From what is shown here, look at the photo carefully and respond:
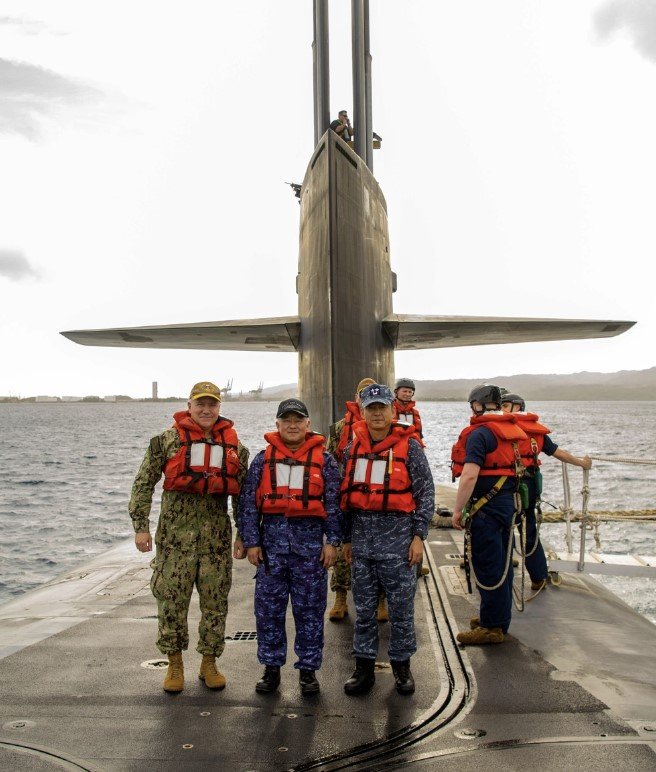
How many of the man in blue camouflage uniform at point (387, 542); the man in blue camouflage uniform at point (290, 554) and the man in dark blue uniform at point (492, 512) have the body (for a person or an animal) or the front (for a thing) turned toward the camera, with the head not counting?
2

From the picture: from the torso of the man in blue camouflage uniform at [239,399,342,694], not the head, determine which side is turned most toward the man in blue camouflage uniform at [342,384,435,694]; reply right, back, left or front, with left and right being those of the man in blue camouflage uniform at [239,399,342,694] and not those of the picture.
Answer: left

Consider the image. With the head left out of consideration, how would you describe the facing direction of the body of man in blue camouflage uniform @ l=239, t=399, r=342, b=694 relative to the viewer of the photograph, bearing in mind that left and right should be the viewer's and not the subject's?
facing the viewer

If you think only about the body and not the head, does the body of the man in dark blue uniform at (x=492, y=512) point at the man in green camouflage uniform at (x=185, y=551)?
no

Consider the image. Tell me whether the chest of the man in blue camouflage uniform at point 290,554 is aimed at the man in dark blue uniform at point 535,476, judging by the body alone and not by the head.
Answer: no

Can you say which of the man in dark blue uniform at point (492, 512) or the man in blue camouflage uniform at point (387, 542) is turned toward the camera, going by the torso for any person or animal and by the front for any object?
the man in blue camouflage uniform

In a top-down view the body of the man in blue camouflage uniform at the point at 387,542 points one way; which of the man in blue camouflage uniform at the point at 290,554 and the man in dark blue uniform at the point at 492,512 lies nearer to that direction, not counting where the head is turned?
the man in blue camouflage uniform

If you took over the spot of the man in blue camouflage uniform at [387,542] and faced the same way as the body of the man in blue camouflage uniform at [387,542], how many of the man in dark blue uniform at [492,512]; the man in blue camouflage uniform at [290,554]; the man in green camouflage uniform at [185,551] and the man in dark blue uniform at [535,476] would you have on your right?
2

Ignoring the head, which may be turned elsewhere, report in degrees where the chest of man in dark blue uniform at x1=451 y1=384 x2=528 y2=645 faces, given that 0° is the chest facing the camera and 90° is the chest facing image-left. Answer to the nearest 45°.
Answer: approximately 135°

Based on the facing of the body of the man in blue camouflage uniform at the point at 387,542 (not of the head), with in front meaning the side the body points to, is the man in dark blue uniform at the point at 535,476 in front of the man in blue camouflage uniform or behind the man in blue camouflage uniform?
behind

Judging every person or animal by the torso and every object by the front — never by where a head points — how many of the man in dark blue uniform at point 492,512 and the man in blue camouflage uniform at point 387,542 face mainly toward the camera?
1

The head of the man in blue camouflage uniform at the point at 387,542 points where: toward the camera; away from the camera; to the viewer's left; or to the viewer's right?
toward the camera

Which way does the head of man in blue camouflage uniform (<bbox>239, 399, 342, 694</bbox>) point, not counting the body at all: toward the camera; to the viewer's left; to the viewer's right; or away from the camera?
toward the camera

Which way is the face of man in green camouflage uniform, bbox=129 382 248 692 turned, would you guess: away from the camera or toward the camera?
toward the camera

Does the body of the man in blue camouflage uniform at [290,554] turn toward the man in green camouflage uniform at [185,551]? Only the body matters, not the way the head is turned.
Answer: no
